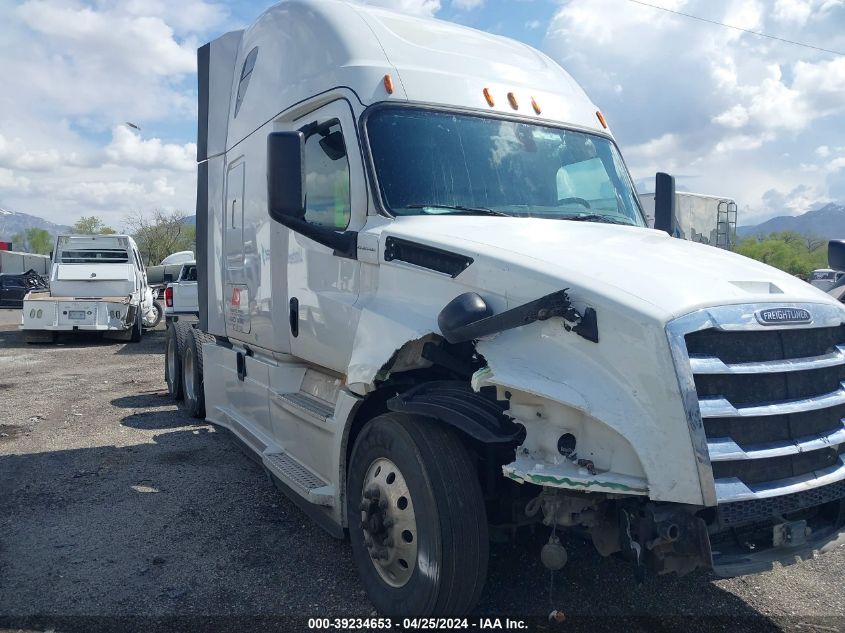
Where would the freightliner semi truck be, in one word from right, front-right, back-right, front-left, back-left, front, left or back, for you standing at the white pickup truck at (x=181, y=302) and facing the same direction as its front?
back

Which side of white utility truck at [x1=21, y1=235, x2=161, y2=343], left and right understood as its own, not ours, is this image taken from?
back

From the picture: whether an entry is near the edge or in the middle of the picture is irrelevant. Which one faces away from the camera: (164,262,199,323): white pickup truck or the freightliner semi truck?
the white pickup truck

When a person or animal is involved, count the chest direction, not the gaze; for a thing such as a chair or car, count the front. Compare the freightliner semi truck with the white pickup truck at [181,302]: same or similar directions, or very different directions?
very different directions

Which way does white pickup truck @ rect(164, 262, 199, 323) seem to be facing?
away from the camera

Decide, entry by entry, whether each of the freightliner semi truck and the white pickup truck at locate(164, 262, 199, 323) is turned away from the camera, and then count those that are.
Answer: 1

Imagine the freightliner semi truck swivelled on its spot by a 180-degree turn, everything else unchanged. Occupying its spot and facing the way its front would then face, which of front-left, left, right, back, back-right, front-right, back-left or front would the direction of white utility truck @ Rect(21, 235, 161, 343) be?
front

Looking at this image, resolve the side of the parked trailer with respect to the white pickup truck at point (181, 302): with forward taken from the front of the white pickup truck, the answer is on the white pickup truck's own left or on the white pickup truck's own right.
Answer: on the white pickup truck's own right

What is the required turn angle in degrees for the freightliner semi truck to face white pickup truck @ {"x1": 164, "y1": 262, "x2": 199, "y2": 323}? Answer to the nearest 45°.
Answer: approximately 180°
